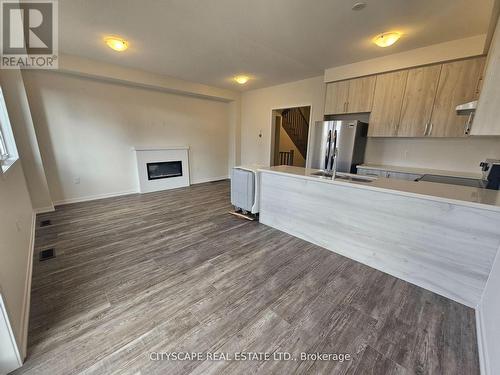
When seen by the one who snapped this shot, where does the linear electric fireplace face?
facing the viewer and to the right of the viewer

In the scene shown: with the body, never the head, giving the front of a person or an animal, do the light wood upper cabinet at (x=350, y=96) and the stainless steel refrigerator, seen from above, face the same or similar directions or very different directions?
same or similar directions

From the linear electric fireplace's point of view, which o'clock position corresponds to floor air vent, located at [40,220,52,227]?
The floor air vent is roughly at 3 o'clock from the linear electric fireplace.

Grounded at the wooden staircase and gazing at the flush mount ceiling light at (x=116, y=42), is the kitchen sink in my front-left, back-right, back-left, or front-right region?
front-left

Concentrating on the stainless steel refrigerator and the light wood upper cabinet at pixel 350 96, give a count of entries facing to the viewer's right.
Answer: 0

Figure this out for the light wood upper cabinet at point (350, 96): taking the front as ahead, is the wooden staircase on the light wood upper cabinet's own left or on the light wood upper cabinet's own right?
on the light wood upper cabinet's own right

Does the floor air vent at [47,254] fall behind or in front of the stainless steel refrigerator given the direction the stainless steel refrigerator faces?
in front

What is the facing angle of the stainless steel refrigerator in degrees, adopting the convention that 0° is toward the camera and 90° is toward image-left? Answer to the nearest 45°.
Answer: approximately 45°

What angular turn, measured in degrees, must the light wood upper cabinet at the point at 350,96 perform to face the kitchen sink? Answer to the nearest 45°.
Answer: approximately 45° to its left

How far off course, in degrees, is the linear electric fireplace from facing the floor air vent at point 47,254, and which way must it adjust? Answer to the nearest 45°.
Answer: approximately 90° to its right

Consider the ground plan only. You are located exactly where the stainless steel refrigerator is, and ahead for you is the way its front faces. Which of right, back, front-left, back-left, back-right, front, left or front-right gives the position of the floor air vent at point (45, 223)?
front

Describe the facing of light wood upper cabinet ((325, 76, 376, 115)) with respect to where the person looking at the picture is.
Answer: facing the viewer and to the left of the viewer

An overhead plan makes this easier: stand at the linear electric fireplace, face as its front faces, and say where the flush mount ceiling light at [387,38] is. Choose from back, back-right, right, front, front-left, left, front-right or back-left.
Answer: front

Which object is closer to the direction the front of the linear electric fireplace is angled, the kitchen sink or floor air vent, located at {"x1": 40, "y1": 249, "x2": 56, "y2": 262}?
the kitchen sink
